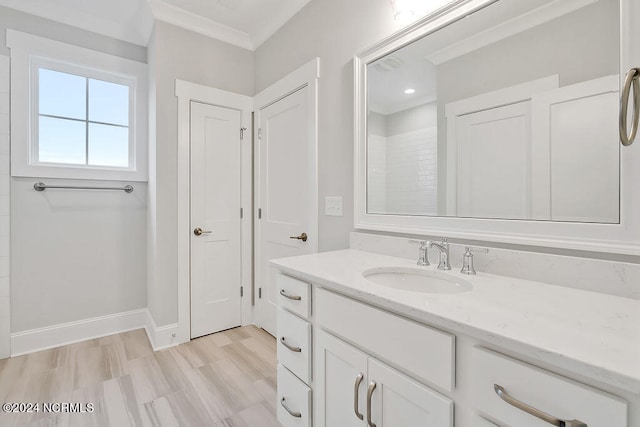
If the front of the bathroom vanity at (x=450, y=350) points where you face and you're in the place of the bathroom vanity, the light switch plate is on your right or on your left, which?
on your right

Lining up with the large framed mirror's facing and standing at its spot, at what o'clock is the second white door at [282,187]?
The second white door is roughly at 2 o'clock from the large framed mirror.

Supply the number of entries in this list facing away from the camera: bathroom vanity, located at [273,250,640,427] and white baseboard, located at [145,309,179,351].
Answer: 0

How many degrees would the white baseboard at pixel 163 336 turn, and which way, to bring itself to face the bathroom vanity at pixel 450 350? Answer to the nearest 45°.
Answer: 0° — it already faces it

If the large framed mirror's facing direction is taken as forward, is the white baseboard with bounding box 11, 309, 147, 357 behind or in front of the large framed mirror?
in front

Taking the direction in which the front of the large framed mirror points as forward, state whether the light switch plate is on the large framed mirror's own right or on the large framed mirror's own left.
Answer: on the large framed mirror's own right

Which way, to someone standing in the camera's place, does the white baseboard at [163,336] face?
facing the viewer

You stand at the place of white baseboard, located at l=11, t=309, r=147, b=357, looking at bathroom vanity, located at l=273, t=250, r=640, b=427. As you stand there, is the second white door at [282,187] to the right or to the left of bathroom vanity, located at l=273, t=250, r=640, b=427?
left

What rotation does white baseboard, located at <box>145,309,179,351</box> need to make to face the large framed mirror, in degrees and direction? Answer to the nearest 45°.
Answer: approximately 45° to its left

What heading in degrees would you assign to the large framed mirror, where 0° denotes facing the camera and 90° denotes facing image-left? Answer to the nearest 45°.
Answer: approximately 45°

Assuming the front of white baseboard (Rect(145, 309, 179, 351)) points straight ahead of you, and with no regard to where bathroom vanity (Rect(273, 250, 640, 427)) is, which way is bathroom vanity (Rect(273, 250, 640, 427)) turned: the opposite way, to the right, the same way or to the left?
to the right

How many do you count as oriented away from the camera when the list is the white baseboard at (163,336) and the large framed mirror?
0

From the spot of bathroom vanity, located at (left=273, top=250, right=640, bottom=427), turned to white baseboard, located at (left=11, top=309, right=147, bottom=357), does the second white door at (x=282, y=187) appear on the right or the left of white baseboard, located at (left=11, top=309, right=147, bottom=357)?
right
